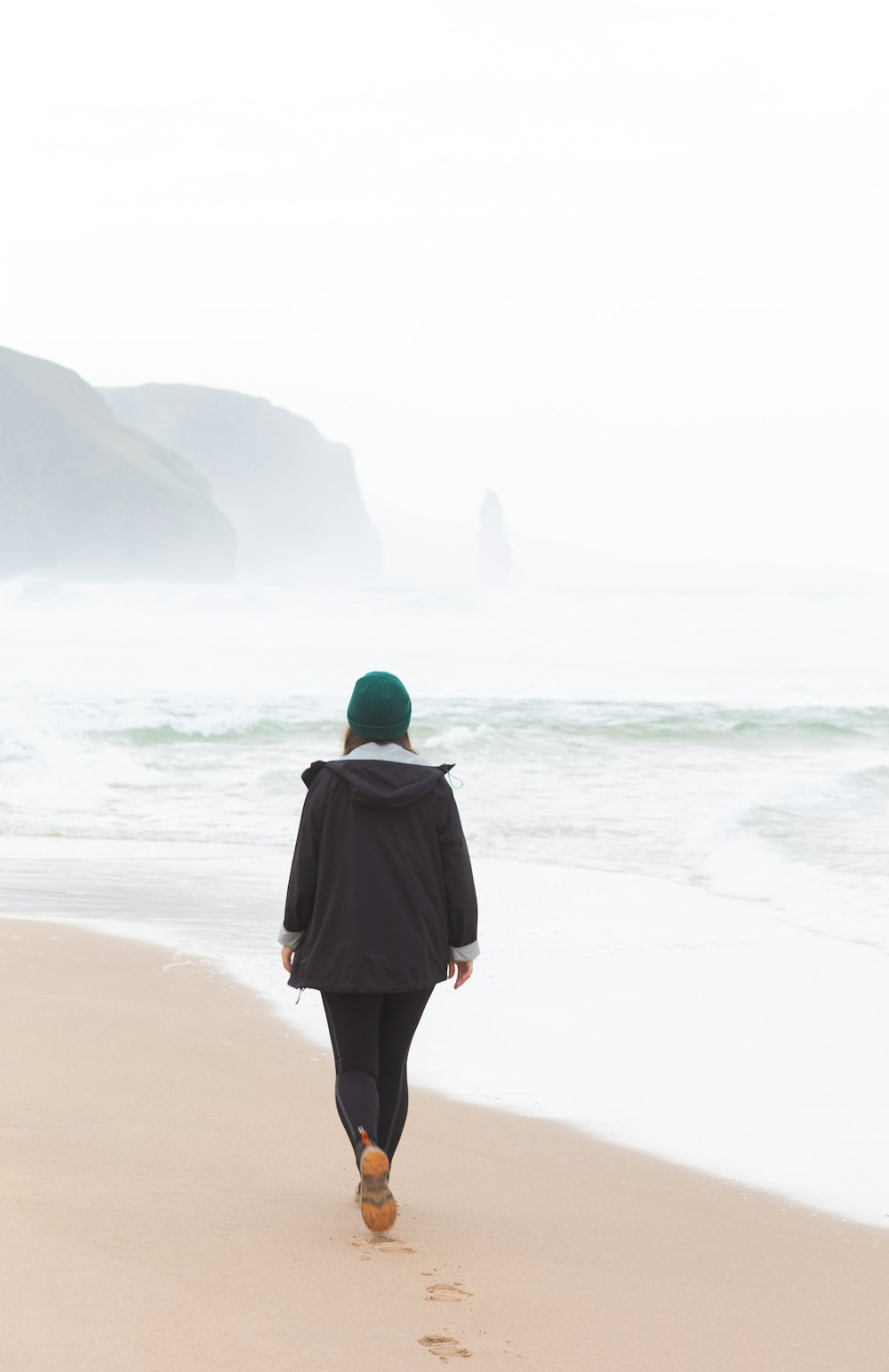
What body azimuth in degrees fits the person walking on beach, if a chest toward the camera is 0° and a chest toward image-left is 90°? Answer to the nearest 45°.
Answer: approximately 180°

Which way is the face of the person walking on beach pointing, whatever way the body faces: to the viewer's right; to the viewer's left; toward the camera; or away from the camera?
away from the camera
